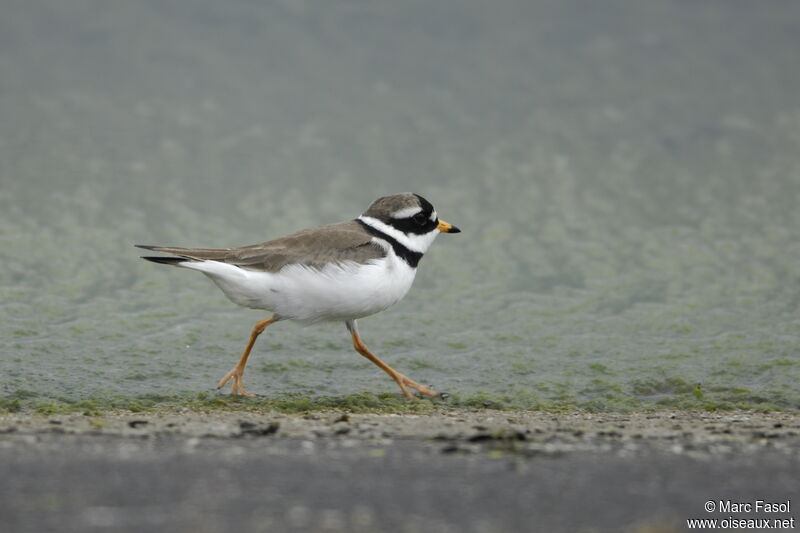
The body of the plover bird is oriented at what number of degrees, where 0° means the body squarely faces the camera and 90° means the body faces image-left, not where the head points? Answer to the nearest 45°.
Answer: approximately 270°
